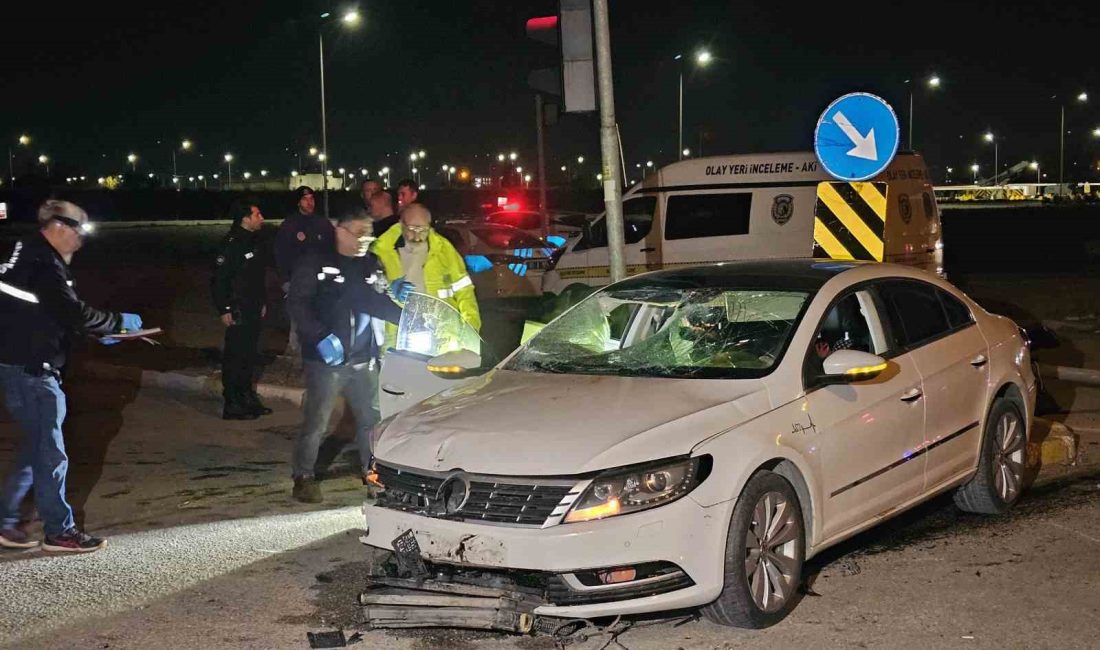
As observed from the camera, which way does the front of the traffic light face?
facing to the left of the viewer

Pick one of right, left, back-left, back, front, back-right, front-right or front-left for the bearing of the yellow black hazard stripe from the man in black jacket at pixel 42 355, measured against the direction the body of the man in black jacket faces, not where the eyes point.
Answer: front

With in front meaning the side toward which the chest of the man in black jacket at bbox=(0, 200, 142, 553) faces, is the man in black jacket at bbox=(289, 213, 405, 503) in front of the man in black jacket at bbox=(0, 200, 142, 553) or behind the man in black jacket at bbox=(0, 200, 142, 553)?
in front

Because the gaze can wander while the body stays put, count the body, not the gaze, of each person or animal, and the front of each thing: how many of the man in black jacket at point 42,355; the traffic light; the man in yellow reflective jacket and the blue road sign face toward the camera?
2

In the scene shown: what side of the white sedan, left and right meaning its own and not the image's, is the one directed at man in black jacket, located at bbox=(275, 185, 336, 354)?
right

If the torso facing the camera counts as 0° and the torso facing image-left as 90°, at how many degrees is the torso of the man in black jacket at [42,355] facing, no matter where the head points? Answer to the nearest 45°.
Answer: approximately 270°

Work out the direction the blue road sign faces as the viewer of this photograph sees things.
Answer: facing the viewer

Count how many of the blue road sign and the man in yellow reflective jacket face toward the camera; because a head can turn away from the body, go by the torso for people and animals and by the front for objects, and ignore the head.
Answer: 2

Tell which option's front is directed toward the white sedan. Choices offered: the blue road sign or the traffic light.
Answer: the blue road sign

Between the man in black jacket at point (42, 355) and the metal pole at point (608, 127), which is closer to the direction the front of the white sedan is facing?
the man in black jacket

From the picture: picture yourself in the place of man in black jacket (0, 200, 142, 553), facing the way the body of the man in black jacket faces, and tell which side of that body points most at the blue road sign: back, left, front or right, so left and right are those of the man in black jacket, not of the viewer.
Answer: front

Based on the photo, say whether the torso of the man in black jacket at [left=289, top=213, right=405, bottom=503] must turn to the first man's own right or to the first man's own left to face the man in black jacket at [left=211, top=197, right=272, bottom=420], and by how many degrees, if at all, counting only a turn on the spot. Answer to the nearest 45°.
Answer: approximately 135° to the first man's own left

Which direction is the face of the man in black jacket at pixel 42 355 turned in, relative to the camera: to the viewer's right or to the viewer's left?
to the viewer's right

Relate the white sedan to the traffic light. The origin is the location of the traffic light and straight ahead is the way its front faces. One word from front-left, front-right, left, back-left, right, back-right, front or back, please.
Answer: left

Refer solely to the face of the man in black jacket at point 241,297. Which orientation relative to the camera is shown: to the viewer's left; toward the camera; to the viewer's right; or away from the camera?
to the viewer's right
